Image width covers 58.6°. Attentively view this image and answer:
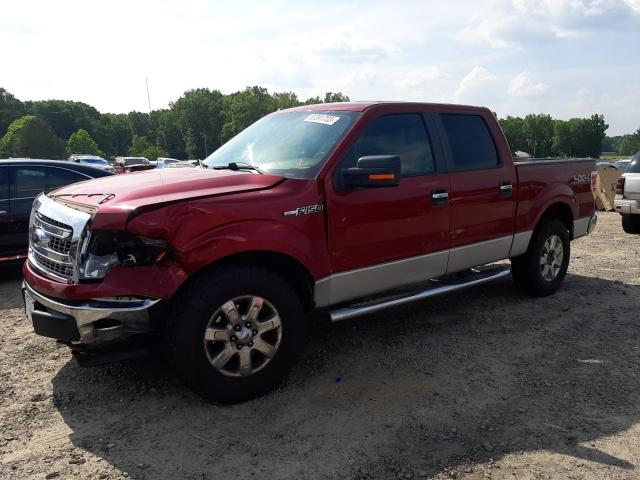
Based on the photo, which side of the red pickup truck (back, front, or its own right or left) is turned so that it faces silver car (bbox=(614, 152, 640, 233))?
back

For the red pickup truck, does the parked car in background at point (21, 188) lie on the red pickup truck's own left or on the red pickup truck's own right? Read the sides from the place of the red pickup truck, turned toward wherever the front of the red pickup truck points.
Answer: on the red pickup truck's own right

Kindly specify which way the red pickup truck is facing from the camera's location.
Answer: facing the viewer and to the left of the viewer
